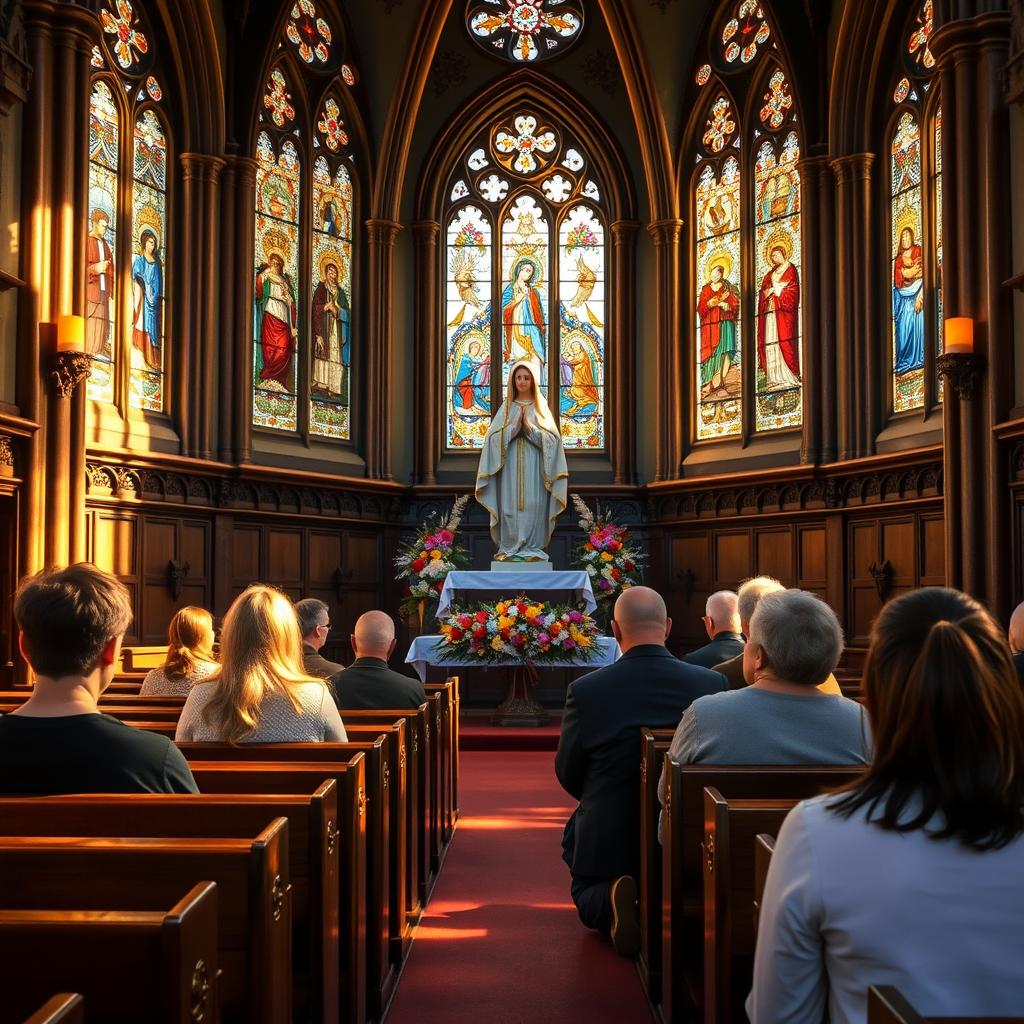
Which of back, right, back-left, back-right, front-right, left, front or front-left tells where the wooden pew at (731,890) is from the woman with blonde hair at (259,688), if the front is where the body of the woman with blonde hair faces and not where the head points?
back-right

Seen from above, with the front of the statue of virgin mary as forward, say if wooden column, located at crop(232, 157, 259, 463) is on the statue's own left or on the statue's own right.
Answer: on the statue's own right

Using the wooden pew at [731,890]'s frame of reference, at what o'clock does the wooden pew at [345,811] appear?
the wooden pew at [345,811] is roughly at 10 o'clock from the wooden pew at [731,890].

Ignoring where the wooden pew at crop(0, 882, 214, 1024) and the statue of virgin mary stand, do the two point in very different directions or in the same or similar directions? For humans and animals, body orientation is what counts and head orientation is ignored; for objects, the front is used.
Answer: very different directions

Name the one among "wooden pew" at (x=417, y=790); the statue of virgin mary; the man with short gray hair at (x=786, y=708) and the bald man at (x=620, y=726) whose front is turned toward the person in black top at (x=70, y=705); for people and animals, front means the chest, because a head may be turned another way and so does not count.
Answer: the statue of virgin mary

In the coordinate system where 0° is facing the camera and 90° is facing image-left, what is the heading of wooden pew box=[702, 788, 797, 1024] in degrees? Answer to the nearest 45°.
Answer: approximately 180°

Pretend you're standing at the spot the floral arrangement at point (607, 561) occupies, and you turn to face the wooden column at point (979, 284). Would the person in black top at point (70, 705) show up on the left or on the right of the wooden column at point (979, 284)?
right

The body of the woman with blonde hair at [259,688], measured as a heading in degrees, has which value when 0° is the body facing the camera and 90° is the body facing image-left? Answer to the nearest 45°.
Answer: approximately 180°

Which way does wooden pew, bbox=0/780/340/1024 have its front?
away from the camera

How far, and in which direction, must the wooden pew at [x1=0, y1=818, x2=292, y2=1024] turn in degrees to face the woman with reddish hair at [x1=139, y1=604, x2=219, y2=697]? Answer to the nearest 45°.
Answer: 0° — it already faces them

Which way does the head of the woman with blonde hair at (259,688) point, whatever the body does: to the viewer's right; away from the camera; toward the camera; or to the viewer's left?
away from the camera

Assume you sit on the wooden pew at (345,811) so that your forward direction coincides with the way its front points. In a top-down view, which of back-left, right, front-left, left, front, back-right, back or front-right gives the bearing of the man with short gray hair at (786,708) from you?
right

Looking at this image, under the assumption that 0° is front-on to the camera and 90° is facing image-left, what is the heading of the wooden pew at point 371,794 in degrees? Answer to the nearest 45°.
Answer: approximately 180°

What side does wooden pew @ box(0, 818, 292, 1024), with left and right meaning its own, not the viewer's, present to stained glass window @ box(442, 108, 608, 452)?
front

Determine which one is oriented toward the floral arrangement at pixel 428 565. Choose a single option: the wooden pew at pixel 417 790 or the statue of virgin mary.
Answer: the wooden pew

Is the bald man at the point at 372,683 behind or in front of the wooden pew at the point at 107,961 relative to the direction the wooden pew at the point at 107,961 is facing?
in front
